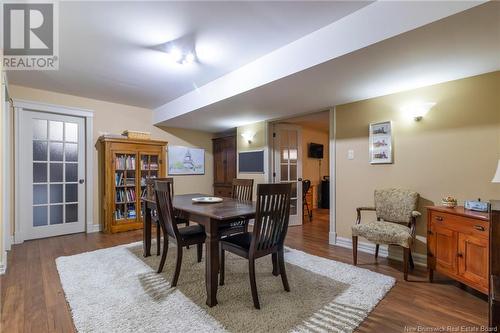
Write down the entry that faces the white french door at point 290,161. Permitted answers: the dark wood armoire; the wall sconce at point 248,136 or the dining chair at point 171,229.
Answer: the dining chair

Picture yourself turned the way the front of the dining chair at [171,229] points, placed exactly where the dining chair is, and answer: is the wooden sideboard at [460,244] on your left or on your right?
on your right

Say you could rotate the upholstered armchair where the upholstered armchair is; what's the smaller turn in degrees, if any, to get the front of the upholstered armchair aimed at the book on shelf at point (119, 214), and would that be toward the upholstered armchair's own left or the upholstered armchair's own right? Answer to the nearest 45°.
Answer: approximately 45° to the upholstered armchair's own right

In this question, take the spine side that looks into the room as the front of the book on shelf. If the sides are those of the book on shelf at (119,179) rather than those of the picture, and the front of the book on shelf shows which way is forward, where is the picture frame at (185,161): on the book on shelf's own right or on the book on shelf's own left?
on the book on shelf's own left

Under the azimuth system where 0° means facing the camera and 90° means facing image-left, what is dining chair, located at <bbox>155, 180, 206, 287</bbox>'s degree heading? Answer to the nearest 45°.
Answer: approximately 225°

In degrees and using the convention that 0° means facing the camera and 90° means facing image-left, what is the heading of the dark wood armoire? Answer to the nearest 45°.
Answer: approximately 45°
